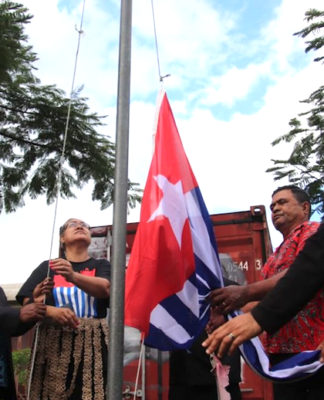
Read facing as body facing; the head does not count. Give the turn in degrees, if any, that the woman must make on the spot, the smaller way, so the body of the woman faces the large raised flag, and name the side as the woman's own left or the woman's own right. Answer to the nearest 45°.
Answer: approximately 45° to the woman's own left

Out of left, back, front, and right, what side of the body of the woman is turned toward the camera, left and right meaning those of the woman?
front

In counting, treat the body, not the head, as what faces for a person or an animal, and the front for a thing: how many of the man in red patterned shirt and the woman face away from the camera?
0

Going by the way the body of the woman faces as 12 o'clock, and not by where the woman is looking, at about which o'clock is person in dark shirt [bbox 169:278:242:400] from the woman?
The person in dark shirt is roughly at 8 o'clock from the woman.

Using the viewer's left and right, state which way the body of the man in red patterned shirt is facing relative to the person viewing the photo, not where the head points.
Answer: facing the viewer and to the left of the viewer

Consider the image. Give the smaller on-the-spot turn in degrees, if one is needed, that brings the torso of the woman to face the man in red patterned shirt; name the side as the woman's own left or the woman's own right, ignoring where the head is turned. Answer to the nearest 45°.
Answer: approximately 45° to the woman's own left

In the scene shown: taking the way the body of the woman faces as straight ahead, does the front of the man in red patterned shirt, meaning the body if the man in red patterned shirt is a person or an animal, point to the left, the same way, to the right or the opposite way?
to the right

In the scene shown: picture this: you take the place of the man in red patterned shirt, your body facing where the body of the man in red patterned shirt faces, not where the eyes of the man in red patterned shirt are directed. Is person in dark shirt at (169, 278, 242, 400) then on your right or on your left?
on your right

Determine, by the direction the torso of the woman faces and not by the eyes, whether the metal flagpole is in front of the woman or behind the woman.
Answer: in front
